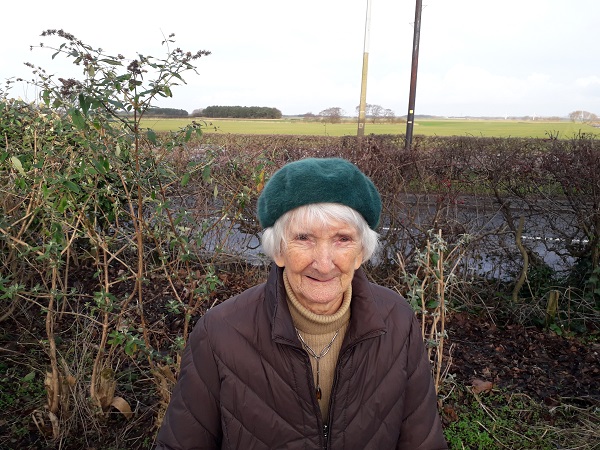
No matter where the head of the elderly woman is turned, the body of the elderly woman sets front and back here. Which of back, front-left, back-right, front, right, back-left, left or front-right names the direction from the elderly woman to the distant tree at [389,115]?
back

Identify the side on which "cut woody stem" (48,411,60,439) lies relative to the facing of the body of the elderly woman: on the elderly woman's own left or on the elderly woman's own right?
on the elderly woman's own right

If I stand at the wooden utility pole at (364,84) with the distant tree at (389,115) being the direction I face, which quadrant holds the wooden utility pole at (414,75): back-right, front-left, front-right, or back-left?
back-right

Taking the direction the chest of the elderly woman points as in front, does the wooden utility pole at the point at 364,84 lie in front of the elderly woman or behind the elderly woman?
behind

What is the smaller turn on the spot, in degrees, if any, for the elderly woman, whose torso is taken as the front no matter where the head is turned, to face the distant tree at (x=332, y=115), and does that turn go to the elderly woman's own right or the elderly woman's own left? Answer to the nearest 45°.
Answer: approximately 180°

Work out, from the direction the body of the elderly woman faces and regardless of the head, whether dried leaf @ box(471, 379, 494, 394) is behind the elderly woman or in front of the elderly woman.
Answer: behind

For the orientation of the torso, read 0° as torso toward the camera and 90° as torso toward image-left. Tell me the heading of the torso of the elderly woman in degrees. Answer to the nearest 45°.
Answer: approximately 0°

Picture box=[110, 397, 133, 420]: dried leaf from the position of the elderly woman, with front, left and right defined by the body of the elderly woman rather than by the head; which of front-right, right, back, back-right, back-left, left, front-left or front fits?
back-right

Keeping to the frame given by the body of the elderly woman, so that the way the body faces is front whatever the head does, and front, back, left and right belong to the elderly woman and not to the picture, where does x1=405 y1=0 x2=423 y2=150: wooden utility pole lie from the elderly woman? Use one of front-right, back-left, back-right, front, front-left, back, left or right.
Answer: back
